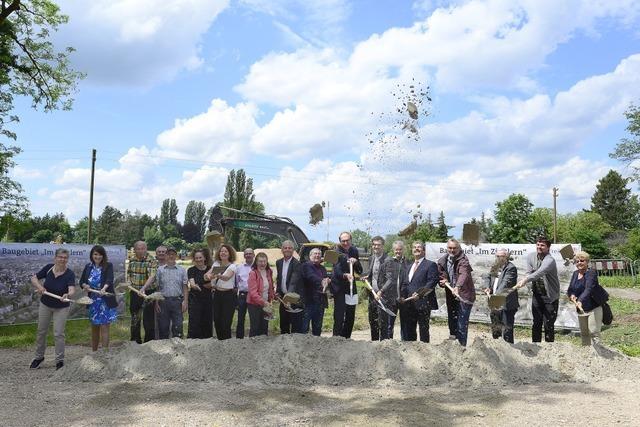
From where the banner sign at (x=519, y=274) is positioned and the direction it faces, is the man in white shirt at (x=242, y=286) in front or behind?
in front

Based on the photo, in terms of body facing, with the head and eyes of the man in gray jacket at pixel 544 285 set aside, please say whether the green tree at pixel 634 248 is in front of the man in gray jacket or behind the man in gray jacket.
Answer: behind

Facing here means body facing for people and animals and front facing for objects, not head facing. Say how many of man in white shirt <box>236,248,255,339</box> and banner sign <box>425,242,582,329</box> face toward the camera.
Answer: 2

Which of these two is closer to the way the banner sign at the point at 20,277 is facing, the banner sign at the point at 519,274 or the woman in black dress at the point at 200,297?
the woman in black dress

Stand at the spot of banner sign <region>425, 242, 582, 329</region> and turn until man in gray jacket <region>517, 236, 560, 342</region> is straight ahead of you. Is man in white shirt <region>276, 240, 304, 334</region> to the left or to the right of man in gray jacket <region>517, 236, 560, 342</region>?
right

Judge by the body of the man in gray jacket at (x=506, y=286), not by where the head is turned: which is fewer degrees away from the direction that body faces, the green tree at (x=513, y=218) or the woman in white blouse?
the woman in white blouse

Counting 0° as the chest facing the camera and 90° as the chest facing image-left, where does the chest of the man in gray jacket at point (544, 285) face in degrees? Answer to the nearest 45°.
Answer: approximately 45°

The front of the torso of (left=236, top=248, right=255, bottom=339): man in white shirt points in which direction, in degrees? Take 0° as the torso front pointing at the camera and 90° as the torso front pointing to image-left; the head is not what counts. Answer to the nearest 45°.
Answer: approximately 0°

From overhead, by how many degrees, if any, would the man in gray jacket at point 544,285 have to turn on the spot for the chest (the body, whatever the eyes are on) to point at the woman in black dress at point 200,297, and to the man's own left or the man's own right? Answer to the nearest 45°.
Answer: approximately 45° to the man's own right

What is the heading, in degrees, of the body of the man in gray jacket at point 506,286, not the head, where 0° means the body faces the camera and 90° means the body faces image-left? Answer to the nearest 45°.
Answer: approximately 45°

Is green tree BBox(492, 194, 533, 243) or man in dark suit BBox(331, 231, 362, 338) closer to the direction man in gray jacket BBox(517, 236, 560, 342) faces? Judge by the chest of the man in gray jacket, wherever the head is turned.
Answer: the man in dark suit
